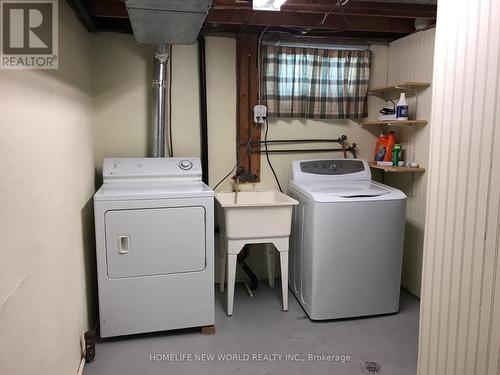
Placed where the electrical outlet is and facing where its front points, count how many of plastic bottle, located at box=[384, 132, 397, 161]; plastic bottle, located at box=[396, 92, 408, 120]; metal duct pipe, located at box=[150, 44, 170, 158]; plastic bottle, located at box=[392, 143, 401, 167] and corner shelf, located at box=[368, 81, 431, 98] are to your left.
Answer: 4

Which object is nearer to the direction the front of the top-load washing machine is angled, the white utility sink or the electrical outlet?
the white utility sink

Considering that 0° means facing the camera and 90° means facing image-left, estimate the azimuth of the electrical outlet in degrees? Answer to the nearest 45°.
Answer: approximately 0°

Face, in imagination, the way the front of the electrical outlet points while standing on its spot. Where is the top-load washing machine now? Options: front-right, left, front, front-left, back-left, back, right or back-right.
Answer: front-left
